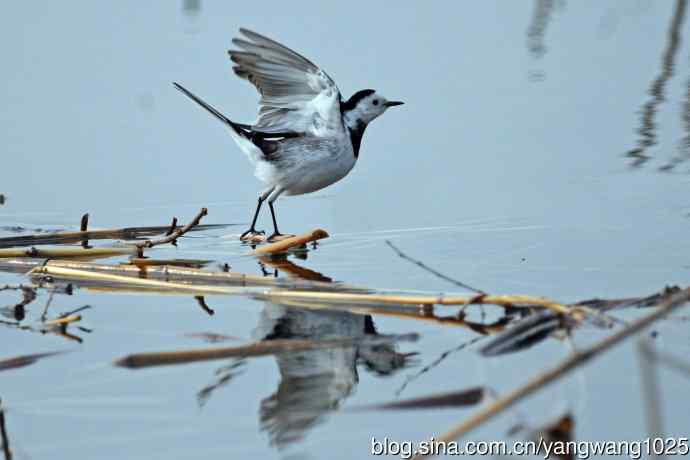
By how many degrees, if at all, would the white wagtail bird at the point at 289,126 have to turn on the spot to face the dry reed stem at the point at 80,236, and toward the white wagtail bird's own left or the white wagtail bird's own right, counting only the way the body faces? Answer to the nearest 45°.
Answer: approximately 135° to the white wagtail bird's own right

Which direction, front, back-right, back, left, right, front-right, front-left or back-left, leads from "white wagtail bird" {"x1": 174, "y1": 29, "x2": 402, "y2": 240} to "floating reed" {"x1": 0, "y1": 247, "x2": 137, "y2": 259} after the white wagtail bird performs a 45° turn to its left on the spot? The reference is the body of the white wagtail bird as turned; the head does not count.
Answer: back

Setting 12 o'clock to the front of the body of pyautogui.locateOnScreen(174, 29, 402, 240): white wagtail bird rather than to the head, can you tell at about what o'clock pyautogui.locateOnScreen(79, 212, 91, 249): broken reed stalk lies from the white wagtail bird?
The broken reed stalk is roughly at 5 o'clock from the white wagtail bird.

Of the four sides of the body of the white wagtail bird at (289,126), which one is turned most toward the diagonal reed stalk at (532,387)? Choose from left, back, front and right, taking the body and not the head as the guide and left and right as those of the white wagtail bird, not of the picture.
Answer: right

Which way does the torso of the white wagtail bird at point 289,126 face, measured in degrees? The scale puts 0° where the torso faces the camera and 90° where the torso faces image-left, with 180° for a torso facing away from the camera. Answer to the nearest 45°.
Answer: approximately 270°

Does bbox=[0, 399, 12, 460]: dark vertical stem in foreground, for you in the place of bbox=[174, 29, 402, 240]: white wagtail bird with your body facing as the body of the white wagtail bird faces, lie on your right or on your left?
on your right

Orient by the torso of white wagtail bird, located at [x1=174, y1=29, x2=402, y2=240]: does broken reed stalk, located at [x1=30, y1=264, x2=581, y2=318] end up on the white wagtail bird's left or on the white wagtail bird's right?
on the white wagtail bird's right
